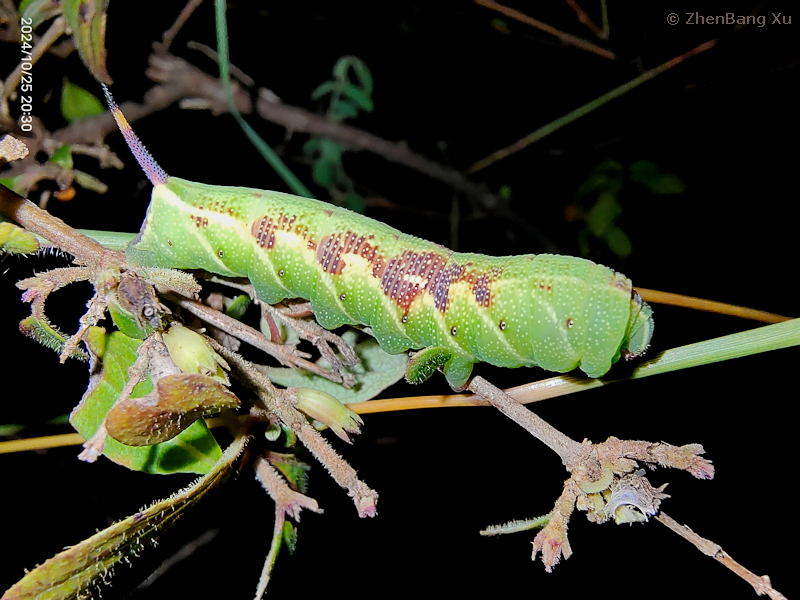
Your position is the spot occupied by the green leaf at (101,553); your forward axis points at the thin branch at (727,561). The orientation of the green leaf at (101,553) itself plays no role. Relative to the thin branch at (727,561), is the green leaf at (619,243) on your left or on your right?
left

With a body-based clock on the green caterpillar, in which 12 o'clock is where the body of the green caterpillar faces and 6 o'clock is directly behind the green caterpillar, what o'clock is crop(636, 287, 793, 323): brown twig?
The brown twig is roughly at 12 o'clock from the green caterpillar.

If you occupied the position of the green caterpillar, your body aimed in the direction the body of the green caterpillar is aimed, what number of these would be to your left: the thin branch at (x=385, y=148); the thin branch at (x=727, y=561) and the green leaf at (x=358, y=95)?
2

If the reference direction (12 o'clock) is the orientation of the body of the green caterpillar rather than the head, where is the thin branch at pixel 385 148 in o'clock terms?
The thin branch is roughly at 9 o'clock from the green caterpillar.

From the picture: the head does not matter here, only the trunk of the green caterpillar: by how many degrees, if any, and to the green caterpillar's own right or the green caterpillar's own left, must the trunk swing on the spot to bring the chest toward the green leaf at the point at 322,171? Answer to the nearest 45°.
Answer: approximately 90° to the green caterpillar's own left

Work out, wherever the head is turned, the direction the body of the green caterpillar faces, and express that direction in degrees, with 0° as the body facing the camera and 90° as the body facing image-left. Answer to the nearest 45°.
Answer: approximately 270°

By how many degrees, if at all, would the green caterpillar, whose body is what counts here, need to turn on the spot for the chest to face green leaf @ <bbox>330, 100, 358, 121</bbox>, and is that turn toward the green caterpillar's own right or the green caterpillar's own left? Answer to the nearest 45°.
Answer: approximately 90° to the green caterpillar's own left

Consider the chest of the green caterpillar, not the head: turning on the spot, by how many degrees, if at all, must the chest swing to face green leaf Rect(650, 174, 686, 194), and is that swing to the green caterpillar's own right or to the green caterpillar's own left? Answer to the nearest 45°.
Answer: approximately 45° to the green caterpillar's own left
